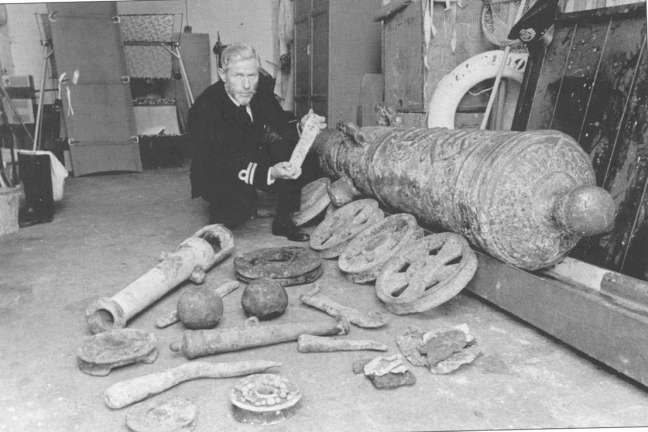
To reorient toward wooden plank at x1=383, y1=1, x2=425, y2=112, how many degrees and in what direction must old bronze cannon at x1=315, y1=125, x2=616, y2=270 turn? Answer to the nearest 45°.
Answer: approximately 45° to its right

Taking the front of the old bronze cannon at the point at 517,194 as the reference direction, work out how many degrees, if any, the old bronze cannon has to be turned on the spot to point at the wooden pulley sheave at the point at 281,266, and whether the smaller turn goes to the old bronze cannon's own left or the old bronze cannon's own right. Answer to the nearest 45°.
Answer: approximately 45° to the old bronze cannon's own left

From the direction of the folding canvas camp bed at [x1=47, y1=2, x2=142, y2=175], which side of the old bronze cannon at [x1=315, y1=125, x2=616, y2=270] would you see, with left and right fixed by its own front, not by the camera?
front

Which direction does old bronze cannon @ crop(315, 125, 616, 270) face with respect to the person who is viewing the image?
facing away from the viewer and to the left of the viewer

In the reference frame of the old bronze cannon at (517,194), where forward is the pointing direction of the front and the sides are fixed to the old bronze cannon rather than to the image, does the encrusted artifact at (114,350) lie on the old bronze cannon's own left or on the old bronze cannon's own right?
on the old bronze cannon's own left

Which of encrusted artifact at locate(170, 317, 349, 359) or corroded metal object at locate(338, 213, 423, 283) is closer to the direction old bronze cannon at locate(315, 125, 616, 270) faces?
the corroded metal object

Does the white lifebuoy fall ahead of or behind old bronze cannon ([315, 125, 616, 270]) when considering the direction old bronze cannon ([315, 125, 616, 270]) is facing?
ahead

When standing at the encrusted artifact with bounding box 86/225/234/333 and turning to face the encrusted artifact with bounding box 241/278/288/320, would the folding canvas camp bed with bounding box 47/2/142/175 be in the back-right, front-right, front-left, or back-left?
back-left

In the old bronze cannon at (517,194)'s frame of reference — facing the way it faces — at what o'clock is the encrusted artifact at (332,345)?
The encrusted artifact is roughly at 9 o'clock from the old bronze cannon.

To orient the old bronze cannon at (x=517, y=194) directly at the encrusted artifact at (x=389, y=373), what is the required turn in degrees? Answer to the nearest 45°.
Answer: approximately 90° to its left

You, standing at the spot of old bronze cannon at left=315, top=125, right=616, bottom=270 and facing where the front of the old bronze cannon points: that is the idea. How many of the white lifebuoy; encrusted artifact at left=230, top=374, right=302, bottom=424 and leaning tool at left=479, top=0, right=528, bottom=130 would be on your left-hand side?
1

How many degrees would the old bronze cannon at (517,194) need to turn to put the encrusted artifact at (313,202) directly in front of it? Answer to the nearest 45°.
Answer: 0° — it already faces it

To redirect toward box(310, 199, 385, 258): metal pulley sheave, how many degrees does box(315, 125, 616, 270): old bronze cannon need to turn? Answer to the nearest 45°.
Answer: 0° — it already faces it

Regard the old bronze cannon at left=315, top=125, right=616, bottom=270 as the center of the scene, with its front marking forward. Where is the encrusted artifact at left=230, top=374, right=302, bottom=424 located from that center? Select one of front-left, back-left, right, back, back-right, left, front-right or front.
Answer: left
